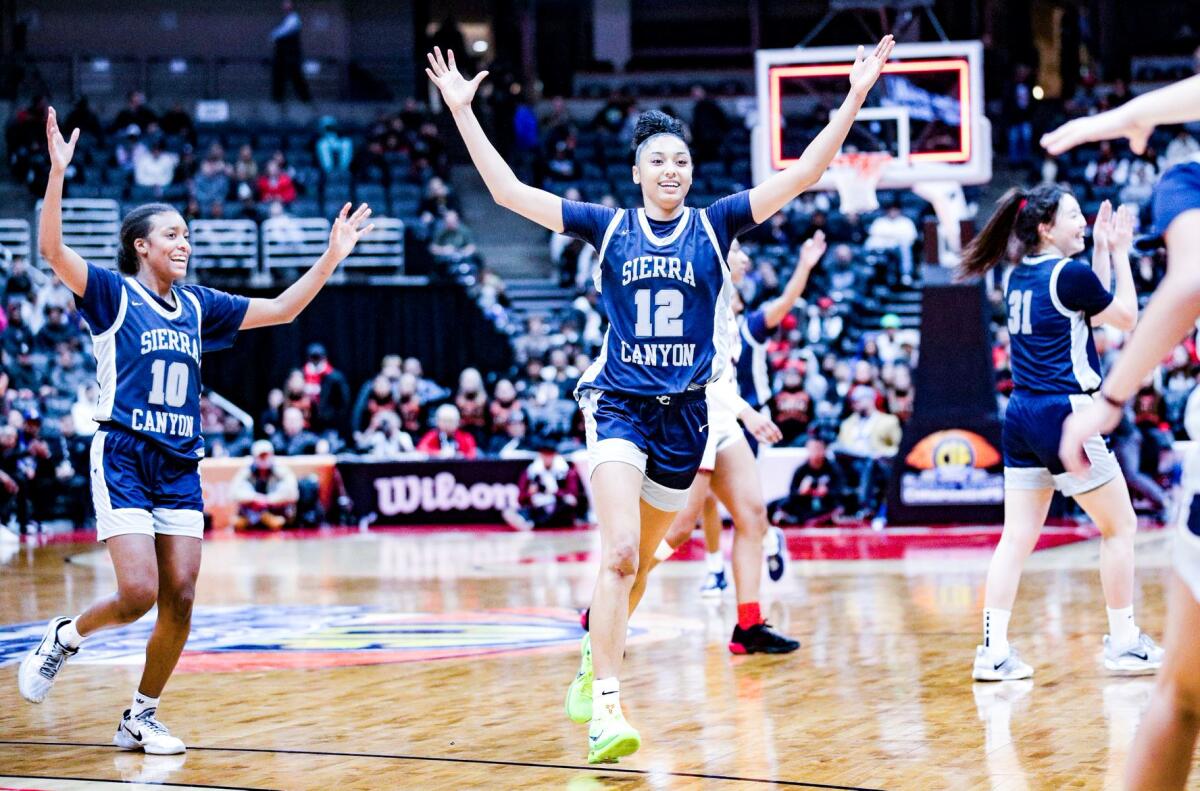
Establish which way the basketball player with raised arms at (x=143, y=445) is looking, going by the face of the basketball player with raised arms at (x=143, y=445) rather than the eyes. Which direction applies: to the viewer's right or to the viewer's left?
to the viewer's right

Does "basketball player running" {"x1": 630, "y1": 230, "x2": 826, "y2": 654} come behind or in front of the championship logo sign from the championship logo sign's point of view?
in front

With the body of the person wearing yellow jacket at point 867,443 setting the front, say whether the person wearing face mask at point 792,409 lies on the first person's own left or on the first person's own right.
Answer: on the first person's own right

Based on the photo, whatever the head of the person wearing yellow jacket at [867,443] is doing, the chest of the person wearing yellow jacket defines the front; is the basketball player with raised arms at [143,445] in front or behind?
in front

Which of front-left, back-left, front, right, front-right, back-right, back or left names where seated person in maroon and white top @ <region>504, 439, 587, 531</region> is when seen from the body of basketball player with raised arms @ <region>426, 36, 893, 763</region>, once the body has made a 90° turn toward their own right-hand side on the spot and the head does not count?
right

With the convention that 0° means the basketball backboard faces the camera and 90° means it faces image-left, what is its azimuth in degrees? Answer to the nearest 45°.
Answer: approximately 0°

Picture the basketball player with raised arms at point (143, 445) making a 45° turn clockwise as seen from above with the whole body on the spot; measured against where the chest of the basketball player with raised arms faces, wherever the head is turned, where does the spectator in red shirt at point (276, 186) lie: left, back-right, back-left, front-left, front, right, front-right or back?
back

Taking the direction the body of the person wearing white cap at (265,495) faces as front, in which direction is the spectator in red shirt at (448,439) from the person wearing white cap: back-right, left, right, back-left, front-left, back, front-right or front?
left
